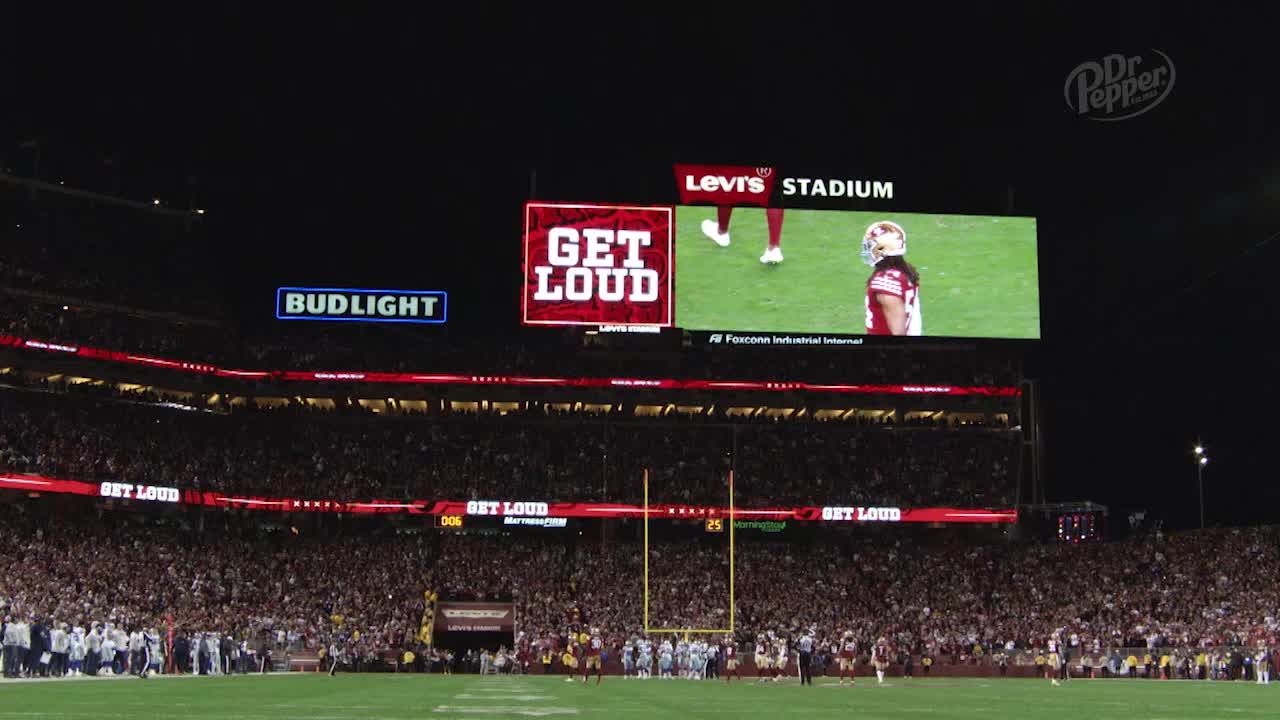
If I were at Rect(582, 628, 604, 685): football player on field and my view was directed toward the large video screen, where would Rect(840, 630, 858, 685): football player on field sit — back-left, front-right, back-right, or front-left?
front-right

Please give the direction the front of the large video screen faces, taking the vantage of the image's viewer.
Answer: facing the viewer
